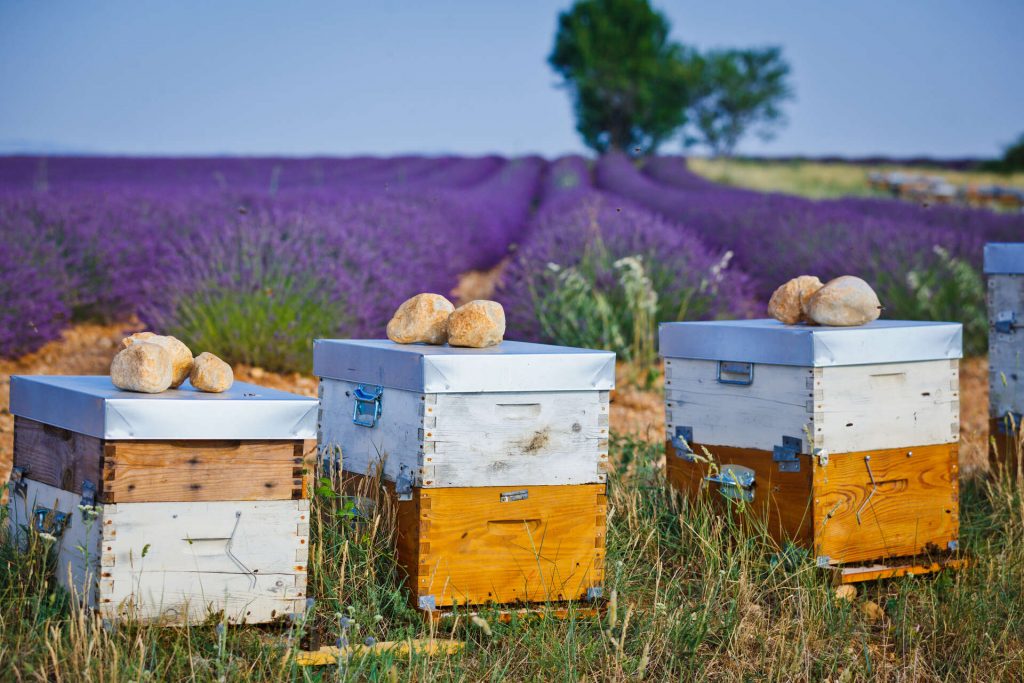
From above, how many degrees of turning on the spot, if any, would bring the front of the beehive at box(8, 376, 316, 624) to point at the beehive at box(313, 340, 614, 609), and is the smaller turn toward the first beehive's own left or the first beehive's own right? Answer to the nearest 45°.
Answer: approximately 90° to the first beehive's own left

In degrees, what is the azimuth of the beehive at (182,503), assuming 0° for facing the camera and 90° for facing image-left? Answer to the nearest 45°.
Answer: approximately 0°

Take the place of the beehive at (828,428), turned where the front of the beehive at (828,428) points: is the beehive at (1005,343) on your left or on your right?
on your left

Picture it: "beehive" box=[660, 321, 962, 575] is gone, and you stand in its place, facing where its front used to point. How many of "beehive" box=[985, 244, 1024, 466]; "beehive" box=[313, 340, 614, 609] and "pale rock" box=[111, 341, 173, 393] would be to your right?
2

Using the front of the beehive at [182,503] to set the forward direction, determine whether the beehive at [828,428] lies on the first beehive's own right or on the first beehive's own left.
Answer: on the first beehive's own left

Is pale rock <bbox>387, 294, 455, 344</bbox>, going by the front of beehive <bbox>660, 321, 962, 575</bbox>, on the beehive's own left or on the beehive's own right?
on the beehive's own right

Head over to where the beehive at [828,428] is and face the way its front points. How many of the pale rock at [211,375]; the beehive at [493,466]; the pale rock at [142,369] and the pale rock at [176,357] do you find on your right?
4

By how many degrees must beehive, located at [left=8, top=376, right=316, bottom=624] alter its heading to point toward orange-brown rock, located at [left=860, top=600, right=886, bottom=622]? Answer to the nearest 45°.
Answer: approximately 90° to its left

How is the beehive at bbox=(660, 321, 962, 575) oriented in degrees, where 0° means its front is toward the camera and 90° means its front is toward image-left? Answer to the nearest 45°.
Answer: approximately 315°

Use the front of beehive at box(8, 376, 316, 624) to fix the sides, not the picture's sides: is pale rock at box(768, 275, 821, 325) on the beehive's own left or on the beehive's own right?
on the beehive's own left

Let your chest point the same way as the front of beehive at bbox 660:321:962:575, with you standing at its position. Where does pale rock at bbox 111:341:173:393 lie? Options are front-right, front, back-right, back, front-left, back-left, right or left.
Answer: right

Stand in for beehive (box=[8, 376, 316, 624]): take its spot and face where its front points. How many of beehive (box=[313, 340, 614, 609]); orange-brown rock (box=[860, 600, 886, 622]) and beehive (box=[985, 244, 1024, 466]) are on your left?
3

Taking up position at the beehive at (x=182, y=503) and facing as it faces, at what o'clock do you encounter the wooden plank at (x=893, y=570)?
The wooden plank is roughly at 9 o'clock from the beehive.
